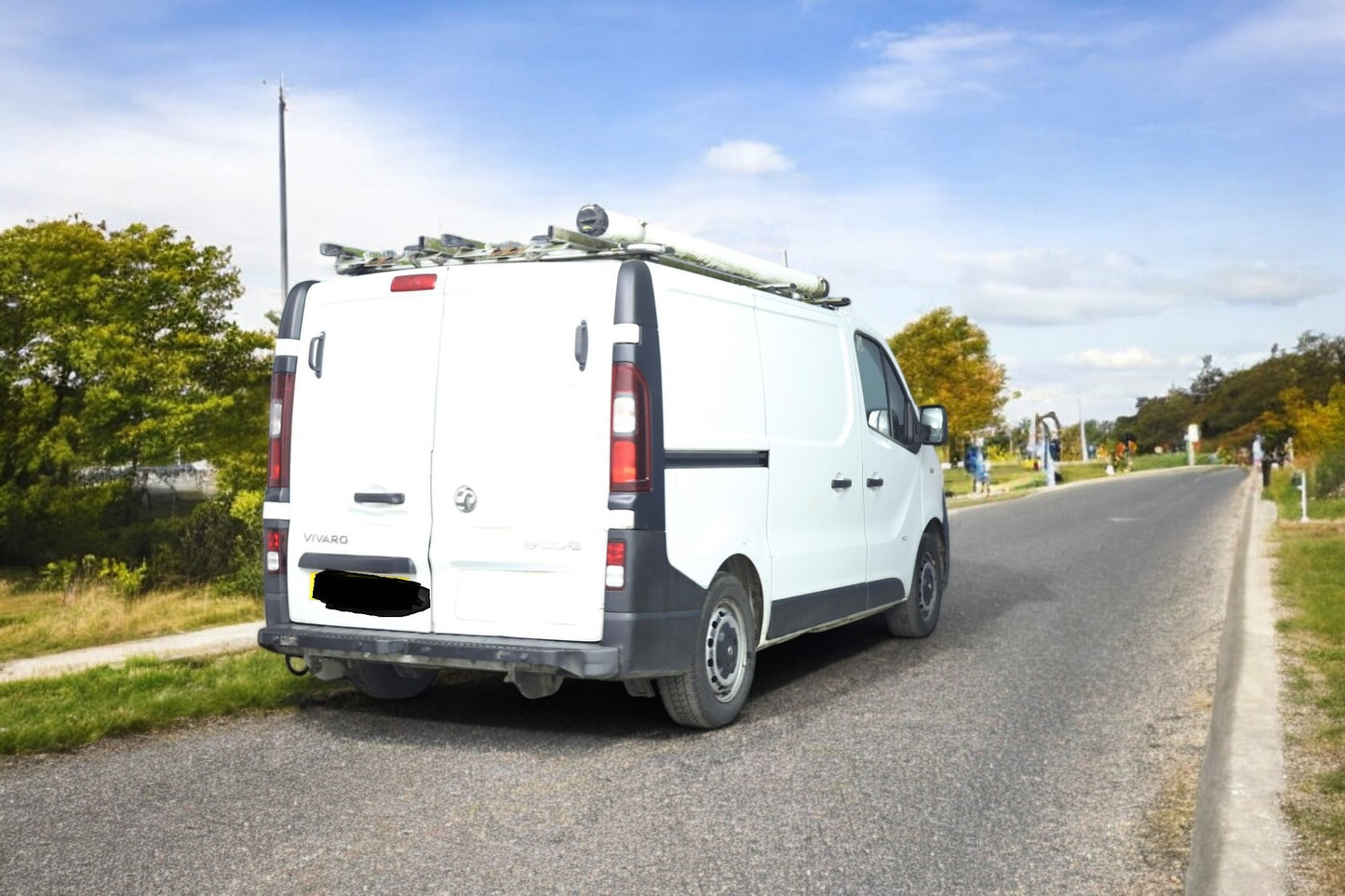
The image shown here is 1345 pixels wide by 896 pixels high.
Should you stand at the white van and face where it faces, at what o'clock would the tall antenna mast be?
The tall antenna mast is roughly at 10 o'clock from the white van.

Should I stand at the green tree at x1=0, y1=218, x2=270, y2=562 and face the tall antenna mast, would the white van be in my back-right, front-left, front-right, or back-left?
back-right

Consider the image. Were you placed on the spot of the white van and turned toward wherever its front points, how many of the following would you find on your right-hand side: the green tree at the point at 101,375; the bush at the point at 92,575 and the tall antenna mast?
0

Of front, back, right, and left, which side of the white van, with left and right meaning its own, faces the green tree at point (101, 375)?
left

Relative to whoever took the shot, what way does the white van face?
facing away from the viewer and to the right of the viewer

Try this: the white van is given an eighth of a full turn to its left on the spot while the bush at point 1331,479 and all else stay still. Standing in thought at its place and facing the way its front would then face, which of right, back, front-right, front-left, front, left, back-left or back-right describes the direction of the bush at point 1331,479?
front-right

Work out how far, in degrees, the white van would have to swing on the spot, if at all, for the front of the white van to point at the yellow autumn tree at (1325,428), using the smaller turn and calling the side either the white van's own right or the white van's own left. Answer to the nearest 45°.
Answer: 0° — it already faces it

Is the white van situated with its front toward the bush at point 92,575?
no
